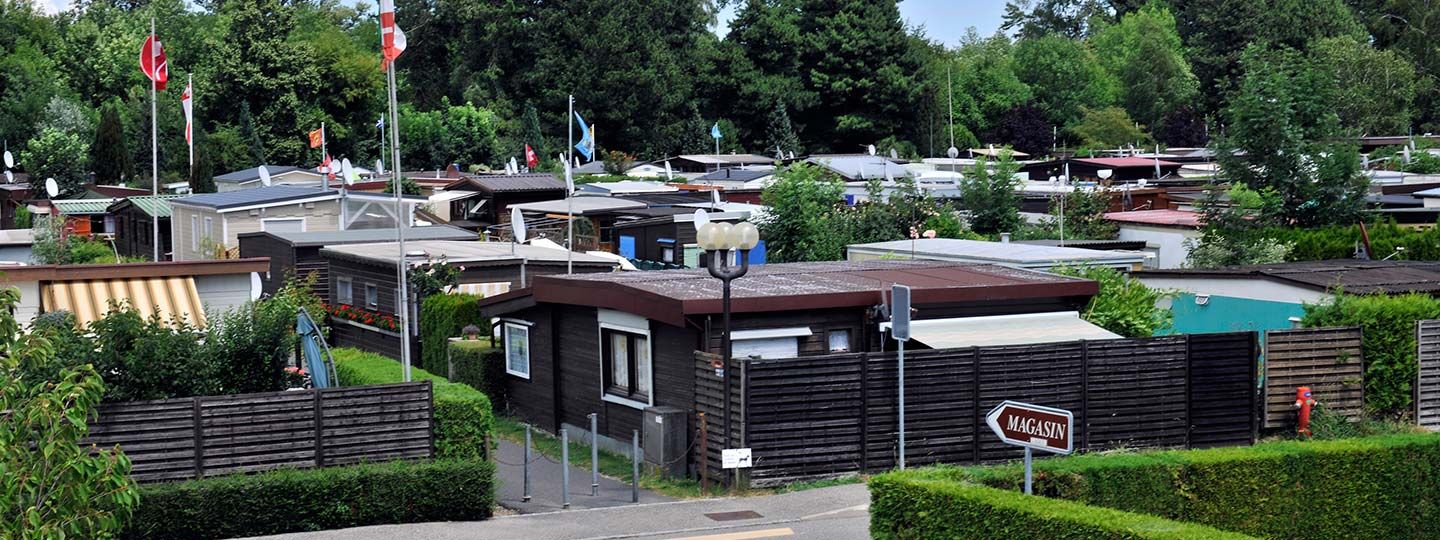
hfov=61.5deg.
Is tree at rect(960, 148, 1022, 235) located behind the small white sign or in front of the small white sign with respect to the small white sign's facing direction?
behind

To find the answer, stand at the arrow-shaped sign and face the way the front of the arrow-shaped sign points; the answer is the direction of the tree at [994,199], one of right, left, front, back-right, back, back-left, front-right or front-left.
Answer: back

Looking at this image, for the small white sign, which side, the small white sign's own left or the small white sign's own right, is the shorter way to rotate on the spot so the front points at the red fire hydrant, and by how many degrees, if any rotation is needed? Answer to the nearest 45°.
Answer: approximately 90° to the small white sign's own left

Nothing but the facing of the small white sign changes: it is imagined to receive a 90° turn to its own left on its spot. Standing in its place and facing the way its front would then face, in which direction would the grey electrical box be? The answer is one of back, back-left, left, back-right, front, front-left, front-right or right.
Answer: back-left

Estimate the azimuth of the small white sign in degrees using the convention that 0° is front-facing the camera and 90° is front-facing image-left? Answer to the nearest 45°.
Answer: approximately 0°

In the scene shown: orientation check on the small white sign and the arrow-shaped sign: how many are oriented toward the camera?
2

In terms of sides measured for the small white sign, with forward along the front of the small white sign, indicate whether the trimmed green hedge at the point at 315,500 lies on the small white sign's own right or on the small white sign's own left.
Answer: on the small white sign's own right

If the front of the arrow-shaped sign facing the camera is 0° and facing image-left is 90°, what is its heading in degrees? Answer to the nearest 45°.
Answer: approximately 0°
